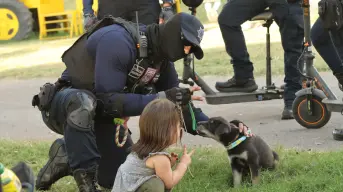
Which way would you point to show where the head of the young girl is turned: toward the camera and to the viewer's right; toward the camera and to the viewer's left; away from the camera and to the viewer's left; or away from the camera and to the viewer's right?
away from the camera and to the viewer's right

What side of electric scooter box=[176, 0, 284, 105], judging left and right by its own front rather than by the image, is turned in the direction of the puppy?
left

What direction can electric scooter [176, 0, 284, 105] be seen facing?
to the viewer's left

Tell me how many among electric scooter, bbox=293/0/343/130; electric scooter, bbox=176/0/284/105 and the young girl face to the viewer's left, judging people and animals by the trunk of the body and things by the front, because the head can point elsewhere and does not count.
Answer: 2

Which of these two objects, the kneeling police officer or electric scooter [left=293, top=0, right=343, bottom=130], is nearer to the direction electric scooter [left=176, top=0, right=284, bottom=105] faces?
the kneeling police officer

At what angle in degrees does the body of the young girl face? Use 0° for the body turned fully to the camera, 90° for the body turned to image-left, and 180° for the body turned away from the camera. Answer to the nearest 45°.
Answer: approximately 225°

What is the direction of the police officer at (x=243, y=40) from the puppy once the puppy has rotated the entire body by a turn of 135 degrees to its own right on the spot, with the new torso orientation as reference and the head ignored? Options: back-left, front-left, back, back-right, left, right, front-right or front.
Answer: front

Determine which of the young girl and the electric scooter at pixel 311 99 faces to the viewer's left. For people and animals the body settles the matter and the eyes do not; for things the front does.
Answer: the electric scooter

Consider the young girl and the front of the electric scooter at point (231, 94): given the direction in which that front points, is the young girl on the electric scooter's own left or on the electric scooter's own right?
on the electric scooter's own left

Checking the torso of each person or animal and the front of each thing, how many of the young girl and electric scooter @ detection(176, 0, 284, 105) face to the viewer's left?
1

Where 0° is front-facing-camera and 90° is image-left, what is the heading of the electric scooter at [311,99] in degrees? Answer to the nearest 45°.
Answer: approximately 90°
